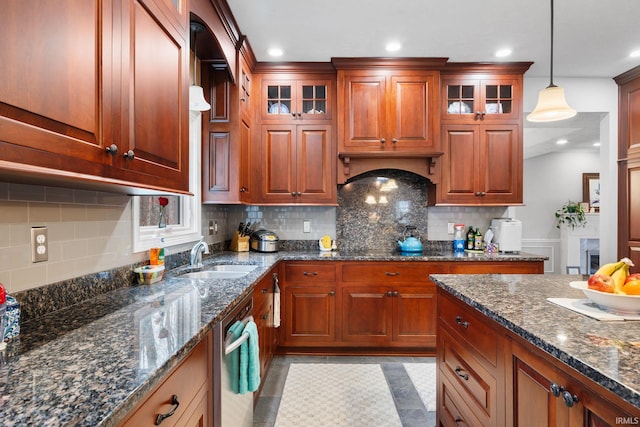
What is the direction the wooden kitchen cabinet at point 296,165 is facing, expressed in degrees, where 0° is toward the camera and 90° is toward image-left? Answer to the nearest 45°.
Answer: approximately 0°

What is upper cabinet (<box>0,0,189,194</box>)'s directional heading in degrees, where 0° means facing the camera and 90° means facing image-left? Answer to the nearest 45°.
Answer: approximately 315°

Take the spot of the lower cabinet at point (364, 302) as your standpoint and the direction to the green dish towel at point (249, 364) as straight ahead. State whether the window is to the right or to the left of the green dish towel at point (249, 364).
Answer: right

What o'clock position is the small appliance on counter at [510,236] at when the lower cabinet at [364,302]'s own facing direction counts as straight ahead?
The small appliance on counter is roughly at 8 o'clock from the lower cabinet.

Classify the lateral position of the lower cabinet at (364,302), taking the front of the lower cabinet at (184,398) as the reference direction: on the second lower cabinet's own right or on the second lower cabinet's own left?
on the second lower cabinet's own left

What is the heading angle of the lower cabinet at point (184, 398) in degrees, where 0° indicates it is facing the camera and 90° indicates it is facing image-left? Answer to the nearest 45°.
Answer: approximately 315°

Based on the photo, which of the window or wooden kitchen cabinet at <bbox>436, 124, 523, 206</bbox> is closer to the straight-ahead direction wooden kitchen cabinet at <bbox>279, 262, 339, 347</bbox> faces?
the window

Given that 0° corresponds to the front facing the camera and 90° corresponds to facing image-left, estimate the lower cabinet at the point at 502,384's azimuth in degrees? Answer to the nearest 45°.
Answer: approximately 45°
